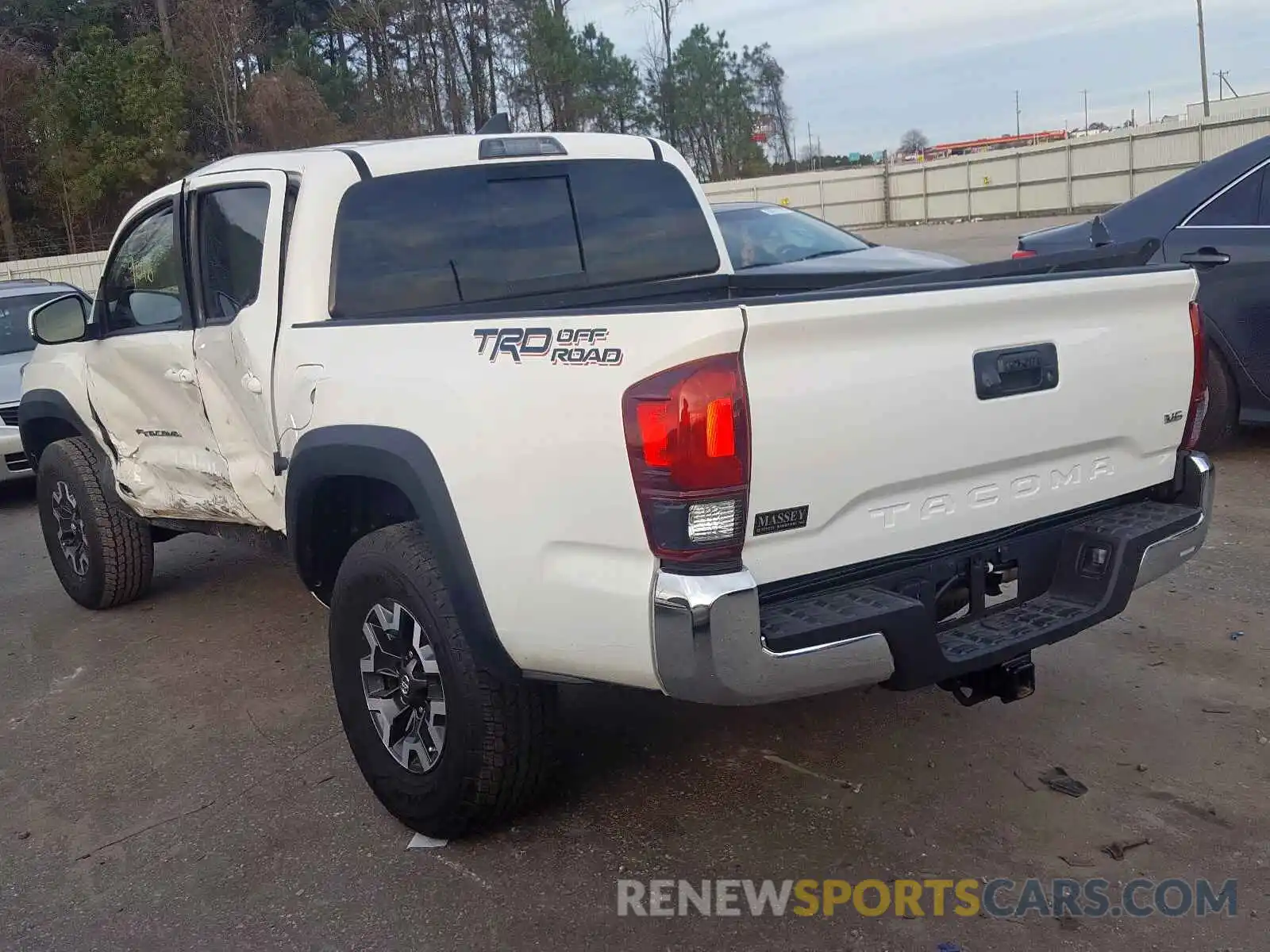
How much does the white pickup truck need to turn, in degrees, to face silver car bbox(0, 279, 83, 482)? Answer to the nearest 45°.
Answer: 0° — it already faces it

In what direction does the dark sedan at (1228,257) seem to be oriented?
to the viewer's right

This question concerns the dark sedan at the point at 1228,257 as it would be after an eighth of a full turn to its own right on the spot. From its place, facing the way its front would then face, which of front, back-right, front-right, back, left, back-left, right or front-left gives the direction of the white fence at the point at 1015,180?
back-left

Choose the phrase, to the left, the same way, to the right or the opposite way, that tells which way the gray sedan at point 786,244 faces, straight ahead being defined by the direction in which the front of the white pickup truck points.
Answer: the opposite way

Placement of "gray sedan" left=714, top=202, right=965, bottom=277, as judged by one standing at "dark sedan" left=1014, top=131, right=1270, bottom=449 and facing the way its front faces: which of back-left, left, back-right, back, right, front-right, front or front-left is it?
back-left

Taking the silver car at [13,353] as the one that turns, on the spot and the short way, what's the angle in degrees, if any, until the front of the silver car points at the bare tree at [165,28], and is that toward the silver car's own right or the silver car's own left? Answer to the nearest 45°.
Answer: approximately 135° to the silver car's own left

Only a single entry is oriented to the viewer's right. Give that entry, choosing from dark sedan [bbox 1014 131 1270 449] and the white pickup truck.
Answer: the dark sedan

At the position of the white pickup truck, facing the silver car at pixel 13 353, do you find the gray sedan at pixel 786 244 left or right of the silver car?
right

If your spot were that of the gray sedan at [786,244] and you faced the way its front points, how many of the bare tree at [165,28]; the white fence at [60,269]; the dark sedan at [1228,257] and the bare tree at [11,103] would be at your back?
3

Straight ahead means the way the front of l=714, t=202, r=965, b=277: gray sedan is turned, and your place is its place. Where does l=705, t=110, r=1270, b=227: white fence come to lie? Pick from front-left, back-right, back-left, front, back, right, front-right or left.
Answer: back-left

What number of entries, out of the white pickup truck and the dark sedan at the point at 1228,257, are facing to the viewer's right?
1

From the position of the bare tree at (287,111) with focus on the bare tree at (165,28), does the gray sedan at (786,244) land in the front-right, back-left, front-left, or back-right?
back-left

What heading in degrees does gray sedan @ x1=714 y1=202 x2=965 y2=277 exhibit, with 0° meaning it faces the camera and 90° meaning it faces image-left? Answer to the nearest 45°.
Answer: approximately 315°

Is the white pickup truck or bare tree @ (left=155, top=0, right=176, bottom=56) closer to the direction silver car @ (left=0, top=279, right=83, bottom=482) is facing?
the white pickup truck

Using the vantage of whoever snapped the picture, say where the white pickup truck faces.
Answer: facing away from the viewer and to the left of the viewer

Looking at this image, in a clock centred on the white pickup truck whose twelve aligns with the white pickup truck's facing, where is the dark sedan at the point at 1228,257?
The dark sedan is roughly at 3 o'clock from the white pickup truck.

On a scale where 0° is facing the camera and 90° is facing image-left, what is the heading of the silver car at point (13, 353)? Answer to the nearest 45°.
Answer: approximately 315°
